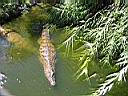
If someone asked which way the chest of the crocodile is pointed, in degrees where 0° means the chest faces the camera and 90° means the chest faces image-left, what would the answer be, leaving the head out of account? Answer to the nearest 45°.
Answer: approximately 0°

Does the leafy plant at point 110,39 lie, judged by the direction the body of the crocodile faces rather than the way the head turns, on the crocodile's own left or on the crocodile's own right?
on the crocodile's own left
